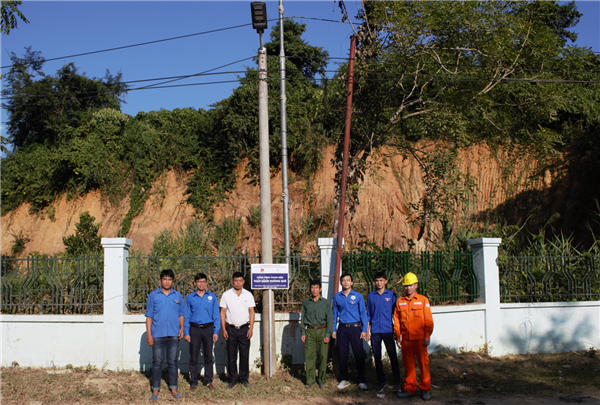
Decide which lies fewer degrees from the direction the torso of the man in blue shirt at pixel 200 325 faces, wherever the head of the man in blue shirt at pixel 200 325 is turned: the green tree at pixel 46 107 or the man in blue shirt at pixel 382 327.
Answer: the man in blue shirt at pixel 382 327

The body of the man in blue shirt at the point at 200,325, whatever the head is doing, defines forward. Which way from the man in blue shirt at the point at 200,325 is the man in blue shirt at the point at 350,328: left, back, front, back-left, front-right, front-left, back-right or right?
left

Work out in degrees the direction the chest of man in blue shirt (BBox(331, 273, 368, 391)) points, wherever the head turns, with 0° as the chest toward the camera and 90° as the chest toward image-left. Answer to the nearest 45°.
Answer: approximately 0°

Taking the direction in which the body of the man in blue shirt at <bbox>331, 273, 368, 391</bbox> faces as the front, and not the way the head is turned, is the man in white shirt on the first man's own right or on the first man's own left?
on the first man's own right
